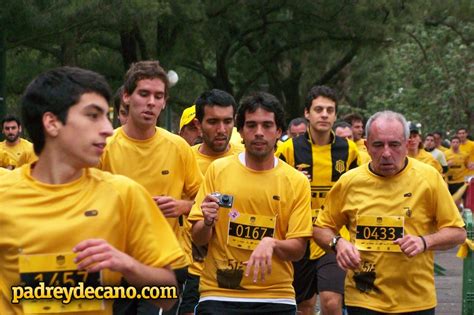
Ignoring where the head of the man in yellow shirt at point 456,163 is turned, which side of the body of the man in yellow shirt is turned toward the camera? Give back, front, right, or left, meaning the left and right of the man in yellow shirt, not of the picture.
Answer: front

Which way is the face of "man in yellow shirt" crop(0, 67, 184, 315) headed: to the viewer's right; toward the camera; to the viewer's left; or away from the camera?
to the viewer's right

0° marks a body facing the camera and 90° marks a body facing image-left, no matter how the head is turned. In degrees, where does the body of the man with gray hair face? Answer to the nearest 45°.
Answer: approximately 0°

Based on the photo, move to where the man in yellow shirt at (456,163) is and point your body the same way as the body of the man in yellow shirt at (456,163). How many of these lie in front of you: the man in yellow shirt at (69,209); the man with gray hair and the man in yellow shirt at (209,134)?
3

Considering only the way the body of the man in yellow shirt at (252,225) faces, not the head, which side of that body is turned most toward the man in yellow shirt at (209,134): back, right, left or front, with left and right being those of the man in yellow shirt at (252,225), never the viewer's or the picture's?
back

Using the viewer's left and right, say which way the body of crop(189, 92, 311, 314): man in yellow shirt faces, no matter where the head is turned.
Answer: facing the viewer

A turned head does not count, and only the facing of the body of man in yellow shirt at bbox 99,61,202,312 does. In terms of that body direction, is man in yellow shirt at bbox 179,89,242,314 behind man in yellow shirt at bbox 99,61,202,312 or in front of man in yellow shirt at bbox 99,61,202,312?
behind

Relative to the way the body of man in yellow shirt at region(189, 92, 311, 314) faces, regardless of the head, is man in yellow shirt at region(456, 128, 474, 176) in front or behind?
behind

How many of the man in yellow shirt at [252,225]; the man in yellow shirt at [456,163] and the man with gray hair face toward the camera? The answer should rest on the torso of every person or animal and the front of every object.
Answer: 3

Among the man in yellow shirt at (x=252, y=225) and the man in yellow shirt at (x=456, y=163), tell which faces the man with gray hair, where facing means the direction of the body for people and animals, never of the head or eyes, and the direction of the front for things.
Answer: the man in yellow shirt at (x=456, y=163)

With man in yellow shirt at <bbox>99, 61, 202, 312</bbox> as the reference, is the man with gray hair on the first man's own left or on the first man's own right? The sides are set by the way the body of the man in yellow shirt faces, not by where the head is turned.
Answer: on the first man's own left
